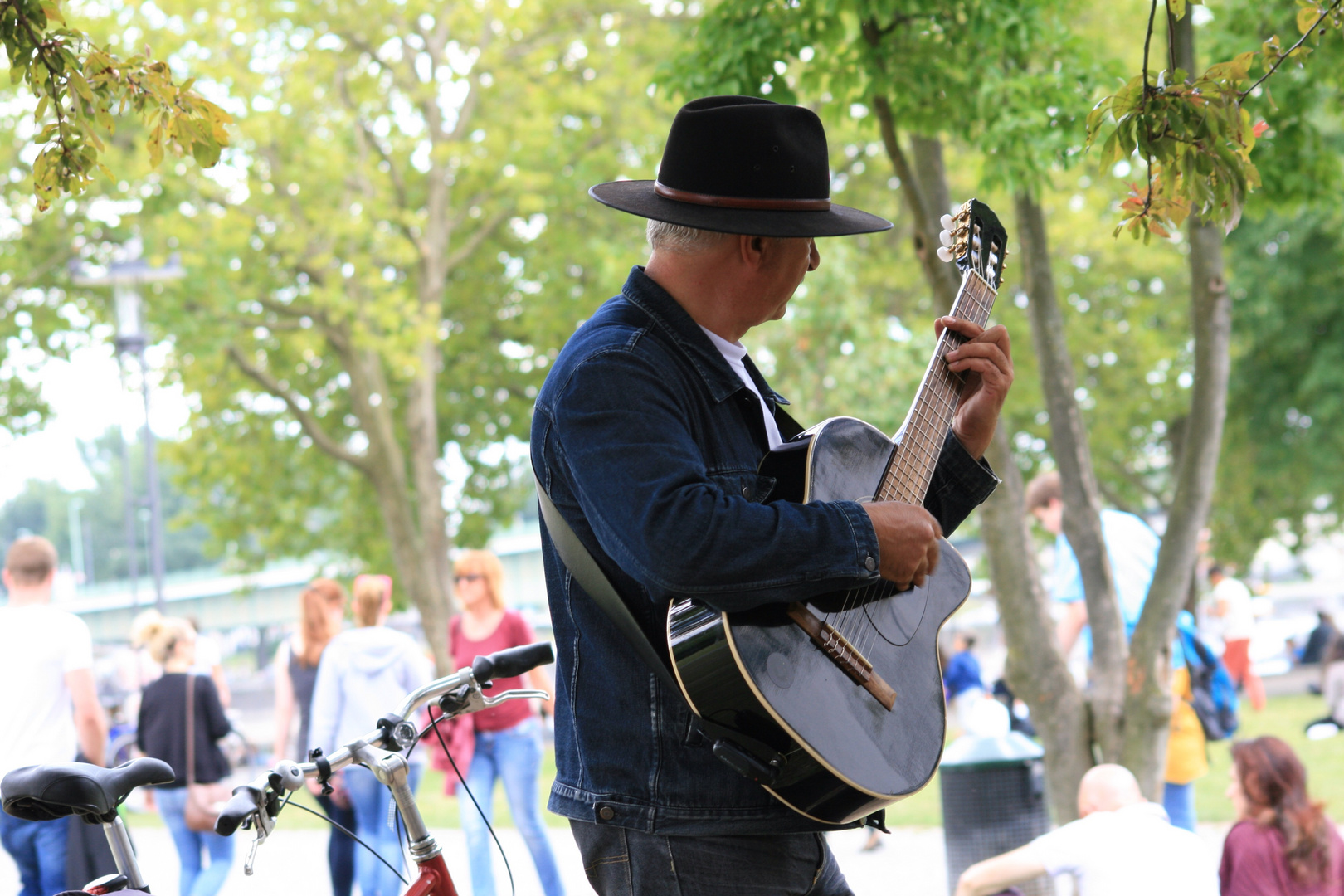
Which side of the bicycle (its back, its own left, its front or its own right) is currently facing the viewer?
right

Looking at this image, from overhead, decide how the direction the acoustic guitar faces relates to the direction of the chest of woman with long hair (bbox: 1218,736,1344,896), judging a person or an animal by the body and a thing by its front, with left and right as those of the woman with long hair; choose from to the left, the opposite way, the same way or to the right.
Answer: the opposite way

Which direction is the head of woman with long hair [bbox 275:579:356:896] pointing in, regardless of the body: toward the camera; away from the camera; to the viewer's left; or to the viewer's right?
away from the camera

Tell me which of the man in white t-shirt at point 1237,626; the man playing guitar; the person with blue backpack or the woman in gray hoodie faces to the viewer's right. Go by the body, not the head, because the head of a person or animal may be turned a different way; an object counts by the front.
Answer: the man playing guitar

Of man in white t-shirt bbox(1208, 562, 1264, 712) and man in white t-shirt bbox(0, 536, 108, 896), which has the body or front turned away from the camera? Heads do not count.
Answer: man in white t-shirt bbox(0, 536, 108, 896)

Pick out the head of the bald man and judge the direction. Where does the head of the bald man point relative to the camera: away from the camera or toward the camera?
away from the camera

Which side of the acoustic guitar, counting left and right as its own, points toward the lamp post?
back

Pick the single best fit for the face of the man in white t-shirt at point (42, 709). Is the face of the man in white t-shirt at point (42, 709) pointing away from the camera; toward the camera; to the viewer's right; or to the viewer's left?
away from the camera
